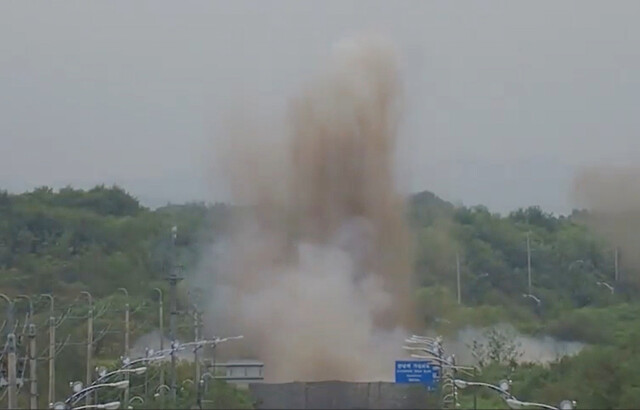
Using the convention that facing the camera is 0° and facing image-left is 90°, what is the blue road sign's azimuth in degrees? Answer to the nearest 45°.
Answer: approximately 0°

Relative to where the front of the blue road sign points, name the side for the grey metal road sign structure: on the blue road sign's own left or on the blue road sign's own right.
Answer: on the blue road sign's own right
